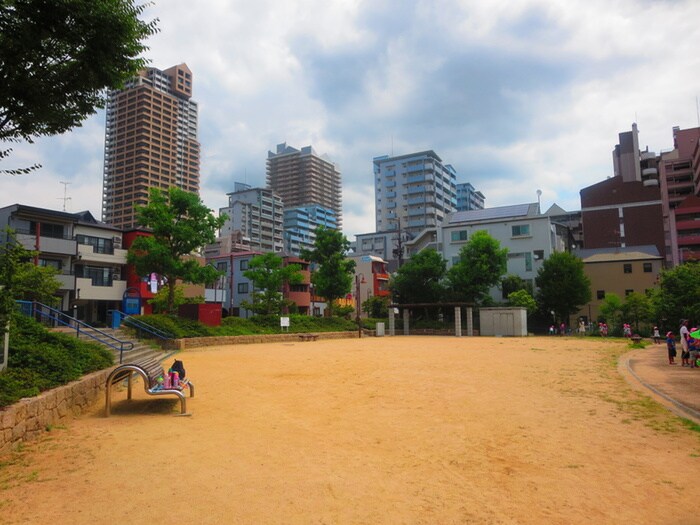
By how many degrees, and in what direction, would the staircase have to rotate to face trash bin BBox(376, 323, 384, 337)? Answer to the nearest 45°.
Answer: approximately 90° to its left

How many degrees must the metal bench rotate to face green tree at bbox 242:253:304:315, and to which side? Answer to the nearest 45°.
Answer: approximately 90° to its left

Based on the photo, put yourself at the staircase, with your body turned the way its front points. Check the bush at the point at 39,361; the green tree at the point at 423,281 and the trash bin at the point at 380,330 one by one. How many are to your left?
2

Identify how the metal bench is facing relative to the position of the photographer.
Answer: facing to the right of the viewer

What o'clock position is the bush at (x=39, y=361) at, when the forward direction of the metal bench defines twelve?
The bush is roughly at 7 o'clock from the metal bench.

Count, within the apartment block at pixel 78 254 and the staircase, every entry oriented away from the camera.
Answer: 0

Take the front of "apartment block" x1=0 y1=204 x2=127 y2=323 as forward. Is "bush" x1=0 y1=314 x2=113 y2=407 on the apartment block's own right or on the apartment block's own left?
on the apartment block's own right

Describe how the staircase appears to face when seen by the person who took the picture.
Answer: facing the viewer and to the right of the viewer

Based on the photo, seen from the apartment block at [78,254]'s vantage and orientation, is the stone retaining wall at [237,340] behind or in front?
in front
